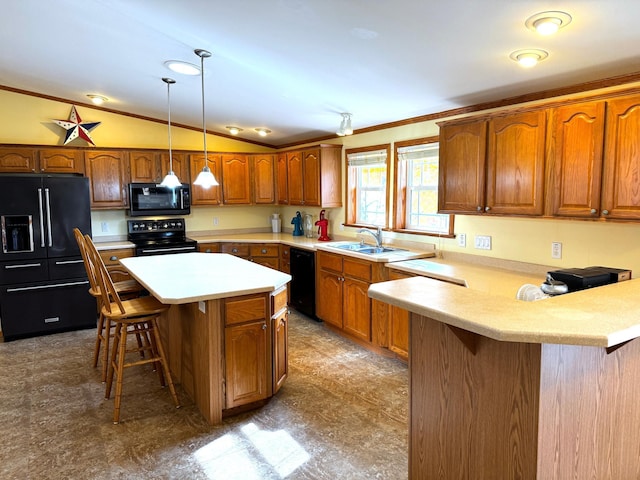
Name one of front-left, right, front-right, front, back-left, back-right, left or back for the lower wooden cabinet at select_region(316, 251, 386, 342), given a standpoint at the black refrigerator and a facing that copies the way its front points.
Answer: front-left

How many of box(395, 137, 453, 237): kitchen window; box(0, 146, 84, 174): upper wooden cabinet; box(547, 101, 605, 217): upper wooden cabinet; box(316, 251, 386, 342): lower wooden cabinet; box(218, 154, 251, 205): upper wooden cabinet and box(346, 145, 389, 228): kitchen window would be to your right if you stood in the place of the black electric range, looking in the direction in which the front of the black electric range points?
1

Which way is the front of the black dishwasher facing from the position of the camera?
facing the viewer and to the left of the viewer

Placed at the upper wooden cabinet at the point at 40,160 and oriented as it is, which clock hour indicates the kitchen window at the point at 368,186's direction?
The kitchen window is roughly at 10 o'clock from the upper wooden cabinet.

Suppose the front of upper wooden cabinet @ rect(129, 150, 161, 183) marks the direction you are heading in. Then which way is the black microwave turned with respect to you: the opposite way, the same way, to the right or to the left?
the same way

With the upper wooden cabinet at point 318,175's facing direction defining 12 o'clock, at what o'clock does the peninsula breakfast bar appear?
The peninsula breakfast bar is roughly at 10 o'clock from the upper wooden cabinet.

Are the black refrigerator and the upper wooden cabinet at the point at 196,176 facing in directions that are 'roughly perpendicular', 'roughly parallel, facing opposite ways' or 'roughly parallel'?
roughly parallel

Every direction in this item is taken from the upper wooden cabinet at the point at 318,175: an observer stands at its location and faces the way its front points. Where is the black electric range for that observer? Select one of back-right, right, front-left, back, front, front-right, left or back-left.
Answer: front-right

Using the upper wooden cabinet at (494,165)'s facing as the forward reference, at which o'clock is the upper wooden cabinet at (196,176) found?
the upper wooden cabinet at (196,176) is roughly at 2 o'clock from the upper wooden cabinet at (494,165).

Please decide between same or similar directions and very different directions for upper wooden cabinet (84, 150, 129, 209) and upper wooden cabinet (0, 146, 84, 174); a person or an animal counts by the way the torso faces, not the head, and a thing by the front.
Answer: same or similar directions

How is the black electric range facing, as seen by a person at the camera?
facing the viewer

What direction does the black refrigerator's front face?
toward the camera

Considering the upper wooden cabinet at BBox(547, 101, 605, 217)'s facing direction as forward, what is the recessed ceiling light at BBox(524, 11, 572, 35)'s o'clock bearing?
The recessed ceiling light is roughly at 11 o'clock from the upper wooden cabinet.

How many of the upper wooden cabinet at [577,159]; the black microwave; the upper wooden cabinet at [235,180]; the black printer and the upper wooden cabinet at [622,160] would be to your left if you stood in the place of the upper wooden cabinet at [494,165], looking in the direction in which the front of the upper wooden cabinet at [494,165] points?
3
